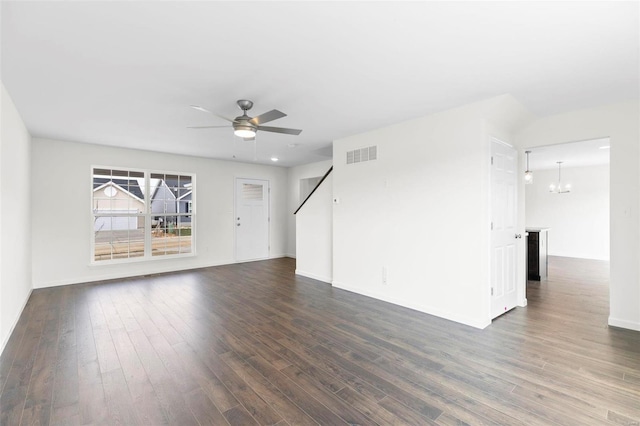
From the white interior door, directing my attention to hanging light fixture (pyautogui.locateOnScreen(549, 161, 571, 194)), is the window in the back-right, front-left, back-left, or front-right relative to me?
back-left

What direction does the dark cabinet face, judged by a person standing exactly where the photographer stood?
facing the viewer and to the left of the viewer
